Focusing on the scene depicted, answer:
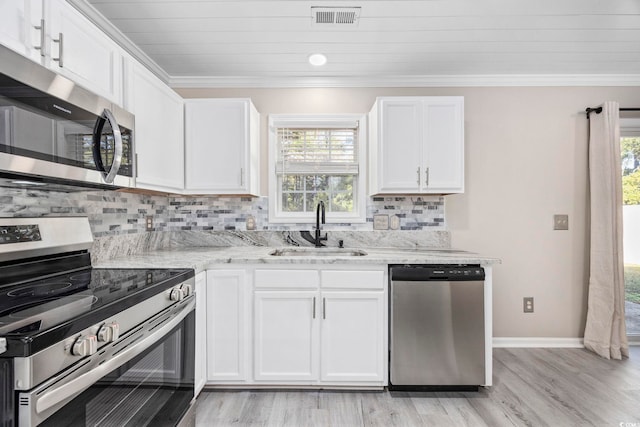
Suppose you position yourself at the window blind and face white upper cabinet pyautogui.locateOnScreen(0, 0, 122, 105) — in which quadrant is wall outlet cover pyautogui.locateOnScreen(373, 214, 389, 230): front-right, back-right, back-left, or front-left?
back-left

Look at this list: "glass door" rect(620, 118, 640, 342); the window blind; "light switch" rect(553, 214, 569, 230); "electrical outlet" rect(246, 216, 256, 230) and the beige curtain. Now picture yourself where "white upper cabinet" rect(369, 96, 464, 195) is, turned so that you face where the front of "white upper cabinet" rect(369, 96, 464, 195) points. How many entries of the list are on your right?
2

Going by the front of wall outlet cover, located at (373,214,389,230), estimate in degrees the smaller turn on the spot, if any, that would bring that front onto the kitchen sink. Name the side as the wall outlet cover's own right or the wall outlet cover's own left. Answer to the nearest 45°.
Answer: approximately 45° to the wall outlet cover's own right

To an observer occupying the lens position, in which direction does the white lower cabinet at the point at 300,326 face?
facing the viewer

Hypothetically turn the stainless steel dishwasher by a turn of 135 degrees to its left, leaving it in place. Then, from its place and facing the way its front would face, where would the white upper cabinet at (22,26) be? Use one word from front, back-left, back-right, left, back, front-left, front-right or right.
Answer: back

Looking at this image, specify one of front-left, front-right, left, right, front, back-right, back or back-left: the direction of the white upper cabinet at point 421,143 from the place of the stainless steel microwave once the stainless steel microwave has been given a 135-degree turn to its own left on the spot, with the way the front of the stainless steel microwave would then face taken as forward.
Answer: right

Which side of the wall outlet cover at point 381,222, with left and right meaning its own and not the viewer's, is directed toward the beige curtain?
left

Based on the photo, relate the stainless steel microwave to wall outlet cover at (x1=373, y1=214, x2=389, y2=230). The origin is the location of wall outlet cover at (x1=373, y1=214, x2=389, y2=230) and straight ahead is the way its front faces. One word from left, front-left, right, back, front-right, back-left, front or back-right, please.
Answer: front-right

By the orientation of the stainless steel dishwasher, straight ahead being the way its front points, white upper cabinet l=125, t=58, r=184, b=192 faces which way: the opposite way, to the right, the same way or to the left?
to the left

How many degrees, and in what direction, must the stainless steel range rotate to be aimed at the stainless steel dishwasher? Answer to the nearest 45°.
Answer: approximately 45° to its left

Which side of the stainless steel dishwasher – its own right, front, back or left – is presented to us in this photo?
front

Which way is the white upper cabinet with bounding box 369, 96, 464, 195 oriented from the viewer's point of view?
toward the camera

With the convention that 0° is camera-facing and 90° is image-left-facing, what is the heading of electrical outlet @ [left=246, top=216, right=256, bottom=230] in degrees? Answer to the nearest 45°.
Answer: approximately 0°

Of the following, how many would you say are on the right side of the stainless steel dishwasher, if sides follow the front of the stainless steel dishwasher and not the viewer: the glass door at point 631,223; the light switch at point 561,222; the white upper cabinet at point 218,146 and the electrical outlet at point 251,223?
2
